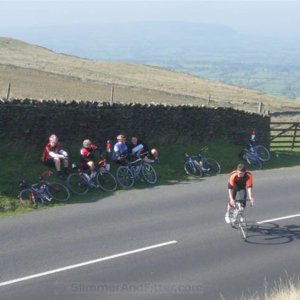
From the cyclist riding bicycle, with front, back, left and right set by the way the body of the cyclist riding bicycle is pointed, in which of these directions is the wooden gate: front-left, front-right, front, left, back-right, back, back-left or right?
back

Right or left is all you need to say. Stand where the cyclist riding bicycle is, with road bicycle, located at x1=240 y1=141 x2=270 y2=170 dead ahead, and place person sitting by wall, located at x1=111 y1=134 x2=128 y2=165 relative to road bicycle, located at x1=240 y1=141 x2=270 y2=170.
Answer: left

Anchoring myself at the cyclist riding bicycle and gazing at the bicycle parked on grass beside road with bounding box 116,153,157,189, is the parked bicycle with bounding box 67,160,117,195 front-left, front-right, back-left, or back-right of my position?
front-left

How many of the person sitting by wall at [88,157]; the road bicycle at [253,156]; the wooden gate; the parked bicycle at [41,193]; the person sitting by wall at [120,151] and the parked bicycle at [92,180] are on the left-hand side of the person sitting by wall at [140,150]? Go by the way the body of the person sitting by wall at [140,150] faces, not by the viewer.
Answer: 2

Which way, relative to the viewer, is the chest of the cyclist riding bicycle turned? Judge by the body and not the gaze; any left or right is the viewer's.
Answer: facing the viewer

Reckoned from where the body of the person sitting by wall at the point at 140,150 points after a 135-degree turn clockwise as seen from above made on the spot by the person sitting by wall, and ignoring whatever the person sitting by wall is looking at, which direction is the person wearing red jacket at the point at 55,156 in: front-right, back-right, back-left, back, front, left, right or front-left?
front-left

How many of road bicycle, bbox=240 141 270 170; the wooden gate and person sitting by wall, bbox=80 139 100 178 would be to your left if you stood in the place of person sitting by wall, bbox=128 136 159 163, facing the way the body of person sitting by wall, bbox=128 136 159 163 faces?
2

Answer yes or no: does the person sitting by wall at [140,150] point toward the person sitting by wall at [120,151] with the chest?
no

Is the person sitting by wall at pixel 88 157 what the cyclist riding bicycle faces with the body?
no

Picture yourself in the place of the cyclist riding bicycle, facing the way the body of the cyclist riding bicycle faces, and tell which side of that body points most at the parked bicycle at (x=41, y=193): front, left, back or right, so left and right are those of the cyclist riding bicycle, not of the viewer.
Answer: right

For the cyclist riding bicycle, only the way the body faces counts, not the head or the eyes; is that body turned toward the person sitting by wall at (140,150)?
no

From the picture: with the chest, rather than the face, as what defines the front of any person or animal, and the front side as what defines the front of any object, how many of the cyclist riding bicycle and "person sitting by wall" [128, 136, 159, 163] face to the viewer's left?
0

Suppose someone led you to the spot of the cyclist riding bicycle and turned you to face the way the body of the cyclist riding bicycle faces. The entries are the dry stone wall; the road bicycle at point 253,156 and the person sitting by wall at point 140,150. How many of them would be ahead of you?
0

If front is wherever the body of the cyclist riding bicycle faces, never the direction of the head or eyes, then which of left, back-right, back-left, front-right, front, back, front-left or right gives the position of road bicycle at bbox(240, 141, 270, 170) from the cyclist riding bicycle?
back

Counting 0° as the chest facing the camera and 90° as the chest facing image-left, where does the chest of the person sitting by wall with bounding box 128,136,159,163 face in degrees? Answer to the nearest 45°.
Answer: approximately 315°

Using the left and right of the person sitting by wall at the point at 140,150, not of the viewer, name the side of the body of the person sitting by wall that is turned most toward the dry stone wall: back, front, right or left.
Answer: back
